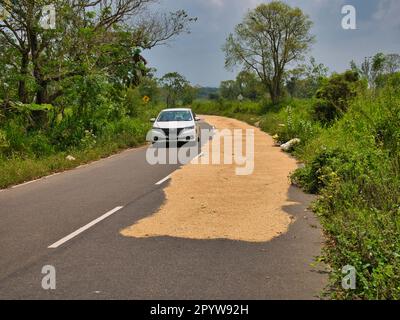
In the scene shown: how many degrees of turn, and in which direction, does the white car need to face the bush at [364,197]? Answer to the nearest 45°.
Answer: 0° — it already faces it

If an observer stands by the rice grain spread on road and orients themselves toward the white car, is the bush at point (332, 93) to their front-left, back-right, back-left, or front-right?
front-right

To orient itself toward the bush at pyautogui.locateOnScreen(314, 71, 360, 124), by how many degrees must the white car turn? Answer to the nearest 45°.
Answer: approximately 90° to its left

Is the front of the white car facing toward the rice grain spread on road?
yes

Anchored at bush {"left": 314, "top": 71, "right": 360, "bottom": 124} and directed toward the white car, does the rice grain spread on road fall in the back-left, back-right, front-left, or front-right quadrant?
front-left

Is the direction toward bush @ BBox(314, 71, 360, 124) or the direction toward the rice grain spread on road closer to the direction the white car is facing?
the rice grain spread on road

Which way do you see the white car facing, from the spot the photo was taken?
facing the viewer

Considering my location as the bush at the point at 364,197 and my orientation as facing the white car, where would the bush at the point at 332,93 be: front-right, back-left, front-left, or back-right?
front-right
